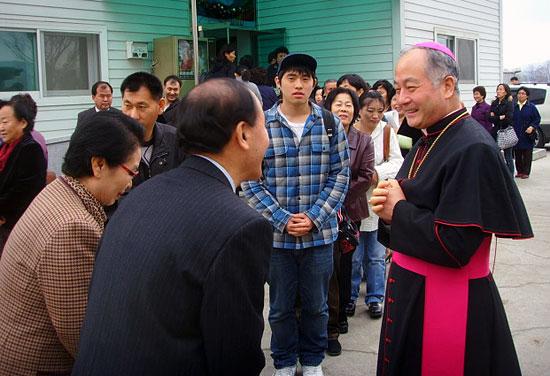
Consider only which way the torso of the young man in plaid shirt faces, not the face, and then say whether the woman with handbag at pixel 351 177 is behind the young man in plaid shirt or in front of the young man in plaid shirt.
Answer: behind

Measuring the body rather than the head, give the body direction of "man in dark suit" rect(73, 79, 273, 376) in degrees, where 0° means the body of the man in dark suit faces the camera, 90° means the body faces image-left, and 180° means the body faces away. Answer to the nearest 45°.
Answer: approximately 225°

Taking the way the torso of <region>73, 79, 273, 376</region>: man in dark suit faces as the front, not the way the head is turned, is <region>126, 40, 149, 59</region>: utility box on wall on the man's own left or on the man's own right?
on the man's own left

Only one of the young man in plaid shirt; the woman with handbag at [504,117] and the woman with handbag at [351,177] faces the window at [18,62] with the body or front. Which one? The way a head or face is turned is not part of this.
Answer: the woman with handbag at [504,117]

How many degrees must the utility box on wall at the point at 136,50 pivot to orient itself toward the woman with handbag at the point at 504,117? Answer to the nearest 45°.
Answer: approximately 90° to its left

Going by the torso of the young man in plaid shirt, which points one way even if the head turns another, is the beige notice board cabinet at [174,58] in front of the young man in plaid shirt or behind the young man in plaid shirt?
behind

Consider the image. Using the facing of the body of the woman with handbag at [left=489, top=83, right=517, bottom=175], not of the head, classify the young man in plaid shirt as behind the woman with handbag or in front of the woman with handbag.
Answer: in front

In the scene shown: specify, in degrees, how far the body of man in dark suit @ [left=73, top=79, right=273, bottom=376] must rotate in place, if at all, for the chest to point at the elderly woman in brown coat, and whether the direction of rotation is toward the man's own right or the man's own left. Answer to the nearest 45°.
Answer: approximately 90° to the man's own left

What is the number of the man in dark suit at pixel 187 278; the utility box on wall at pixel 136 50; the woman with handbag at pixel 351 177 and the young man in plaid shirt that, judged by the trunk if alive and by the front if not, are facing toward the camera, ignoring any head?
3

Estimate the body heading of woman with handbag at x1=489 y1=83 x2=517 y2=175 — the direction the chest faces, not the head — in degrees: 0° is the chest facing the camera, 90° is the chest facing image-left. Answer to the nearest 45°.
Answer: approximately 45°
